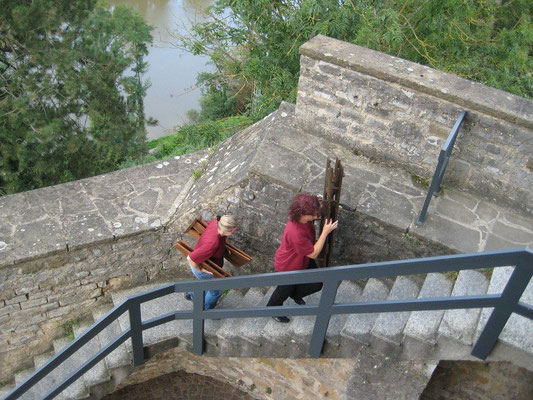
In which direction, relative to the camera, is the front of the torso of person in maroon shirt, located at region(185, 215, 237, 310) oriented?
to the viewer's right

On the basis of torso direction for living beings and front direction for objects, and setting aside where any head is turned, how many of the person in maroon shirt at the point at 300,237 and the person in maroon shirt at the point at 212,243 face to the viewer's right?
2

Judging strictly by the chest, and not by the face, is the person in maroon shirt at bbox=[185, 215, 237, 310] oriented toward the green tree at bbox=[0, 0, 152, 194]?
no

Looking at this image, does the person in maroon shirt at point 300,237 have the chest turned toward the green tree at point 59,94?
no

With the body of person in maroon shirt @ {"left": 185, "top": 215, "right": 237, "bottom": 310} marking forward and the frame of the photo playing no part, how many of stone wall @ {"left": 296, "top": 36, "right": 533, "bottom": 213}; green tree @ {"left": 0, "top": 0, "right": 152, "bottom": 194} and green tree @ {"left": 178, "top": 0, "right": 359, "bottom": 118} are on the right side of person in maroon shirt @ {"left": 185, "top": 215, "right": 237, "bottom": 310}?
0

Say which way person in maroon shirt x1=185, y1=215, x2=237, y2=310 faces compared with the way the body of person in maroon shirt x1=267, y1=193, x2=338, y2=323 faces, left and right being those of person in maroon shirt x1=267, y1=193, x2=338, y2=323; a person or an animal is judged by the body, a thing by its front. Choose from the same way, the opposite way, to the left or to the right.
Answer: the same way

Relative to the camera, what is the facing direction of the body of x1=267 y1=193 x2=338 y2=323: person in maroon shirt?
to the viewer's right
